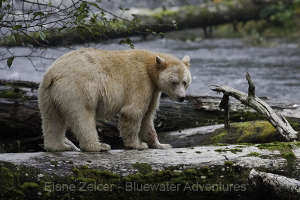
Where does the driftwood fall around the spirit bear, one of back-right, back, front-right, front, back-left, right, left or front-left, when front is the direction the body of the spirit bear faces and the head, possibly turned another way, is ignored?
front

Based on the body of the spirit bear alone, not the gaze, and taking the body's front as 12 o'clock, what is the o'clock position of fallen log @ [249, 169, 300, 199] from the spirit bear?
The fallen log is roughly at 1 o'clock from the spirit bear.

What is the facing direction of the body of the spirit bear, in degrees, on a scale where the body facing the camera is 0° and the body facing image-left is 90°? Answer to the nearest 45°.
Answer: approximately 270°

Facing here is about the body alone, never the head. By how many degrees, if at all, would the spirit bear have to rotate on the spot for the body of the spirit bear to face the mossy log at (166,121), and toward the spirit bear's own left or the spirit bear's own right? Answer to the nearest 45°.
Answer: approximately 45° to the spirit bear's own left
